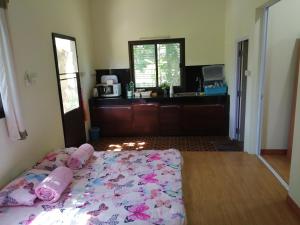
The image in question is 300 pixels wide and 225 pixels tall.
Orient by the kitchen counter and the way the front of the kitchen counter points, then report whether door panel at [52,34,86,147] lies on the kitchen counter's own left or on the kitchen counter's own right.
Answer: on the kitchen counter's own right

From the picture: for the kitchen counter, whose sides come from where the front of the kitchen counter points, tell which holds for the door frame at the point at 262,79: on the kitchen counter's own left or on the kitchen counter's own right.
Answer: on the kitchen counter's own left

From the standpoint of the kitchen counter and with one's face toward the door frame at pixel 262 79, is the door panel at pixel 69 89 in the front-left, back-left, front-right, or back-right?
back-right

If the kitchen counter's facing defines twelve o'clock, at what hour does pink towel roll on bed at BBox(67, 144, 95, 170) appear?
The pink towel roll on bed is roughly at 1 o'clock from the kitchen counter.

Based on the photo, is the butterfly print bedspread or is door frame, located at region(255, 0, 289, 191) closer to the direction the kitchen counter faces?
the butterfly print bedspread

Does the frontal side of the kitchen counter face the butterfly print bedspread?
yes

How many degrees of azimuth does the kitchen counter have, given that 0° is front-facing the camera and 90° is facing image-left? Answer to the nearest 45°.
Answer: approximately 0°

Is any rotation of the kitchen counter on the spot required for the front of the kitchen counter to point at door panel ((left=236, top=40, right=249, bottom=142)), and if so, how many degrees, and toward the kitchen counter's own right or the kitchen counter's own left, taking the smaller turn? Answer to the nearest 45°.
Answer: approximately 90° to the kitchen counter's own left

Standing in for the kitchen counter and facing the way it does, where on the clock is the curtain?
The curtain is roughly at 1 o'clock from the kitchen counter.
